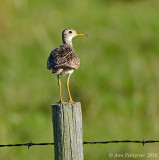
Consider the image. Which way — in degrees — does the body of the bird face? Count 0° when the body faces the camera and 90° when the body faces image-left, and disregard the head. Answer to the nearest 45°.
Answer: approximately 225°
